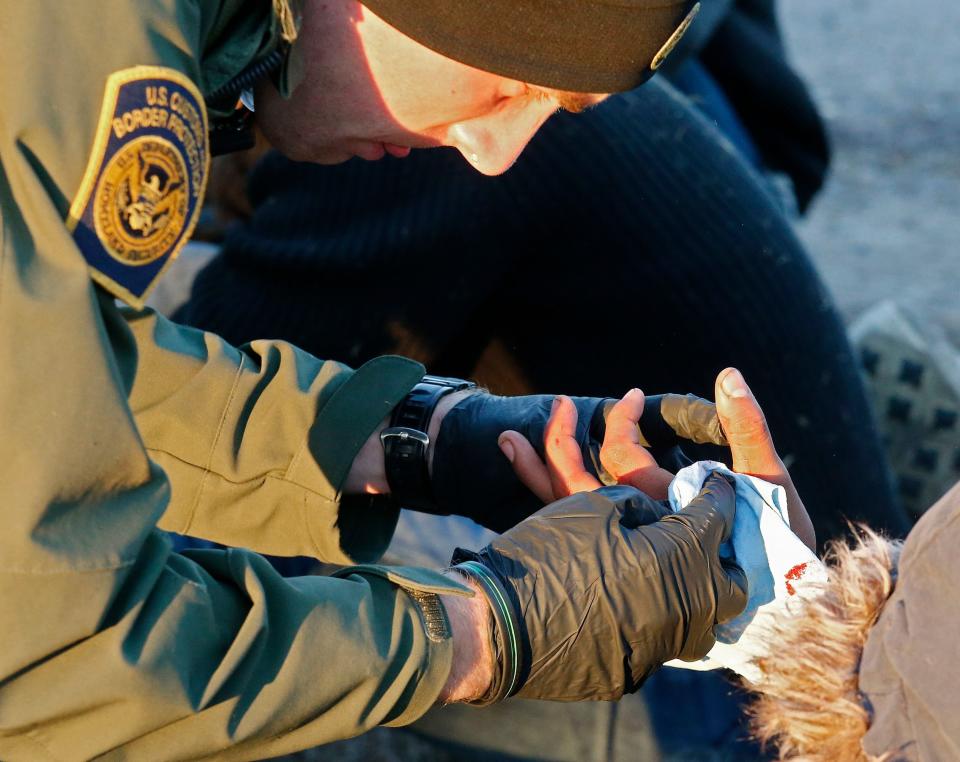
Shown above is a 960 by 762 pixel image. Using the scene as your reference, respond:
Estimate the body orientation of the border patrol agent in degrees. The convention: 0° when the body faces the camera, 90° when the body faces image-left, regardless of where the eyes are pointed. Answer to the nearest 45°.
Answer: approximately 270°
